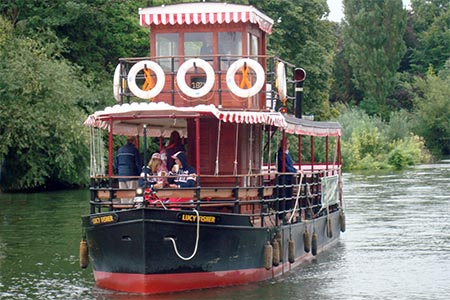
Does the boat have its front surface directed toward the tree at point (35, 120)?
no

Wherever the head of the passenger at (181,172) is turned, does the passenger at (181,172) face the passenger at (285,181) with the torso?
no

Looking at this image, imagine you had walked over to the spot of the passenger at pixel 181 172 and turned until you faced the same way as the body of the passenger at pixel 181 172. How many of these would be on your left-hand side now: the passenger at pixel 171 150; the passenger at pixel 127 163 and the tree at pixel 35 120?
0

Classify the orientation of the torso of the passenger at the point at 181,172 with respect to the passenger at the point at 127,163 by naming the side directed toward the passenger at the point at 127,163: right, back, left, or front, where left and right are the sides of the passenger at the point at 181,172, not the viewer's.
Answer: right

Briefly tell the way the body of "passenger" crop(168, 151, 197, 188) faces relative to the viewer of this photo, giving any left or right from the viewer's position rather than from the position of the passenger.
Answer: facing the viewer and to the left of the viewer

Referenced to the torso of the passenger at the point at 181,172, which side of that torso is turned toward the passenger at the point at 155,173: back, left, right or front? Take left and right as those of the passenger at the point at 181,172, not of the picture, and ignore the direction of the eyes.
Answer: right
